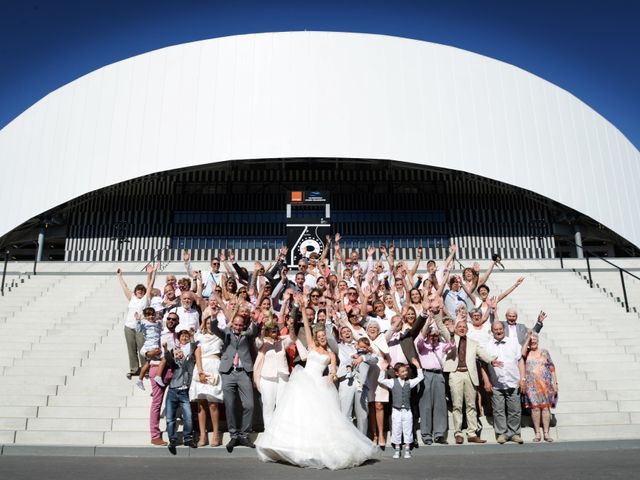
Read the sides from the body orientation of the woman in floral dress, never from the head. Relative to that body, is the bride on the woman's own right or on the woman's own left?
on the woman's own right

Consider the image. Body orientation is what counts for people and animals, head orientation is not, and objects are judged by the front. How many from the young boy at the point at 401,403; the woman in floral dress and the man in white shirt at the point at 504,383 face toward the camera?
3

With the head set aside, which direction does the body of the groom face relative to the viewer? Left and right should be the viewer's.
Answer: facing the viewer

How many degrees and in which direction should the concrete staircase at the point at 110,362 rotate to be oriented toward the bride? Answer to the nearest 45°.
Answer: approximately 45° to its left

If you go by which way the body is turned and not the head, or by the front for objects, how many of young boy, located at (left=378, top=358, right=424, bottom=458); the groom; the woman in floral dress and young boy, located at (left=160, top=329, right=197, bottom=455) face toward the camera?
4

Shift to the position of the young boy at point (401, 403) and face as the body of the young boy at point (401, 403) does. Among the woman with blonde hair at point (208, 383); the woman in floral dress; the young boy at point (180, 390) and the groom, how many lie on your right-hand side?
3

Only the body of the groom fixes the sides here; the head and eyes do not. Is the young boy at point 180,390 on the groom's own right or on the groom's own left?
on the groom's own right

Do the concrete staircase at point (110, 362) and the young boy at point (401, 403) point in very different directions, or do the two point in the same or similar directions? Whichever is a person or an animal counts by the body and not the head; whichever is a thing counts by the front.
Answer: same or similar directions

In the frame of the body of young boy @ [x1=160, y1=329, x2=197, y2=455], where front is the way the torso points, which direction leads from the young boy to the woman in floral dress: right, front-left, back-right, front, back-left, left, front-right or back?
left

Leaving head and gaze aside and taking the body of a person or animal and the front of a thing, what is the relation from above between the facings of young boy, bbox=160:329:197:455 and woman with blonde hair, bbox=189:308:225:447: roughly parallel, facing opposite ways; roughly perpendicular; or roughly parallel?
roughly parallel

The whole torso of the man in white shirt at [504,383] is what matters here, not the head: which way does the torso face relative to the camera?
toward the camera

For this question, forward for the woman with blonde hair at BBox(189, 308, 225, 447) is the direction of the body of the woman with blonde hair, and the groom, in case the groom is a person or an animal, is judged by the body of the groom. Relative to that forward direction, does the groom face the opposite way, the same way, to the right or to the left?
the same way

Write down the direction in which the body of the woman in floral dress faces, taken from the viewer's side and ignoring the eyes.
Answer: toward the camera

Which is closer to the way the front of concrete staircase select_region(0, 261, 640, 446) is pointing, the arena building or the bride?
the bride
